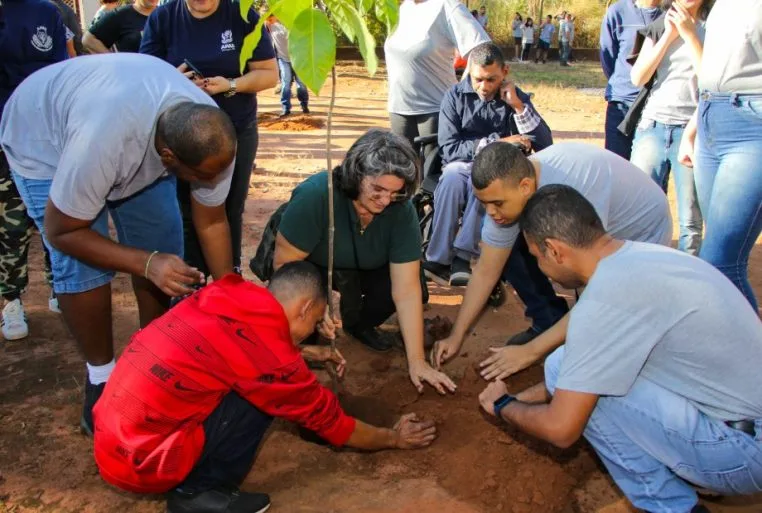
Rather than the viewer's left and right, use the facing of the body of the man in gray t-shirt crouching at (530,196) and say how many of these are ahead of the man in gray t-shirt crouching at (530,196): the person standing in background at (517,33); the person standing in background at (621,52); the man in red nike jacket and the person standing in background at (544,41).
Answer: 1

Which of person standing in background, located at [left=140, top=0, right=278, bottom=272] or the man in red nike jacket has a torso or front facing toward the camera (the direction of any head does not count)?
the person standing in background

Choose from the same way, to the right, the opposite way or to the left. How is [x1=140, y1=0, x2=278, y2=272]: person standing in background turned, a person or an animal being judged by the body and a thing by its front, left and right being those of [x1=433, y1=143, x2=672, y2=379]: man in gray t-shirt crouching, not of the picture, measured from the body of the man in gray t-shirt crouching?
to the left

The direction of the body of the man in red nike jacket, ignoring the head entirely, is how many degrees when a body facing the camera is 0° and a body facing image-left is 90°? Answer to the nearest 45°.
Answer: approximately 270°

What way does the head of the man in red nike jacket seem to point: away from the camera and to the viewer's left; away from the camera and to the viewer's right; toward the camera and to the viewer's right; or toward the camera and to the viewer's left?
away from the camera and to the viewer's right

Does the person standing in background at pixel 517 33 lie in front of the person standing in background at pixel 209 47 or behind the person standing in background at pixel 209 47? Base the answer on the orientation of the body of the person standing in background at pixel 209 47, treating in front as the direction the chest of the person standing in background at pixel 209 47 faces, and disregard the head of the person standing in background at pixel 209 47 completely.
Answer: behind

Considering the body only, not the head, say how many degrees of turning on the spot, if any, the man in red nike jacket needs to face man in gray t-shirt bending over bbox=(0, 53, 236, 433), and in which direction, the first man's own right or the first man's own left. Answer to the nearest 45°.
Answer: approximately 135° to the first man's own left

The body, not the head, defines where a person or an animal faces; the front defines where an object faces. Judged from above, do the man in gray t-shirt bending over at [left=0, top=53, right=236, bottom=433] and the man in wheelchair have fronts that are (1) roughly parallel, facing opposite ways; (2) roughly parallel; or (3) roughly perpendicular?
roughly perpendicular

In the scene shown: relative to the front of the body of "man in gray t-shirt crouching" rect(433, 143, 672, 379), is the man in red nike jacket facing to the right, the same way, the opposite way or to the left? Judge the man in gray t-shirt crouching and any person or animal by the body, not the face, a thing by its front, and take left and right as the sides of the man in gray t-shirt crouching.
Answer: the opposite way

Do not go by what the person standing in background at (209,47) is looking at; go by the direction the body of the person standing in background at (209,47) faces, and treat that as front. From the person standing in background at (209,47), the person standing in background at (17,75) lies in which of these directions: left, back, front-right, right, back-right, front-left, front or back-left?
right

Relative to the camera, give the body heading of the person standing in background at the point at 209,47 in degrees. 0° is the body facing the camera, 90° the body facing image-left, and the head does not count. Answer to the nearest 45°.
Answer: approximately 0°

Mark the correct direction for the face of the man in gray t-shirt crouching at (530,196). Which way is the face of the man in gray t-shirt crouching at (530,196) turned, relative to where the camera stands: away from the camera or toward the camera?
toward the camera

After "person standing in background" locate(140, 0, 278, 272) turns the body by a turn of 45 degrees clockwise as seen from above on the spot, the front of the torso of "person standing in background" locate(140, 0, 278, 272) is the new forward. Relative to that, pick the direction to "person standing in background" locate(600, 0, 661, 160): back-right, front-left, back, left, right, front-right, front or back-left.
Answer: back-left

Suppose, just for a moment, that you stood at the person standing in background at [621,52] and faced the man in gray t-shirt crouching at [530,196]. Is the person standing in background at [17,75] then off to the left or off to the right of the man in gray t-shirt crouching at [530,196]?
right

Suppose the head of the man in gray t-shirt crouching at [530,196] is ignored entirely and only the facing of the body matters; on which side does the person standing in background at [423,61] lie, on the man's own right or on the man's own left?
on the man's own right

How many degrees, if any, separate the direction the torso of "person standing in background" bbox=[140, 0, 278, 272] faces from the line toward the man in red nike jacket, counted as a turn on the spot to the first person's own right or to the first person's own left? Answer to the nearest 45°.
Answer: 0° — they already face them

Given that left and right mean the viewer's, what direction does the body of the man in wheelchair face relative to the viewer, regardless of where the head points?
facing the viewer

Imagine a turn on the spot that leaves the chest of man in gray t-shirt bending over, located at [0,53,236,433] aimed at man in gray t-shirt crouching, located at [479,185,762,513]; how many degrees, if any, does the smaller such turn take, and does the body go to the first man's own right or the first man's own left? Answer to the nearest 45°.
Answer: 0° — they already face them
